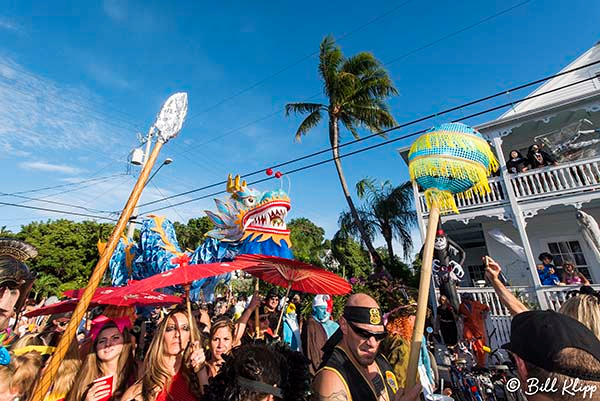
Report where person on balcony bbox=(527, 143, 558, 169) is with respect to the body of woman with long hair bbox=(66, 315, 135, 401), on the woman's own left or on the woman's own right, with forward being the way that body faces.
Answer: on the woman's own left

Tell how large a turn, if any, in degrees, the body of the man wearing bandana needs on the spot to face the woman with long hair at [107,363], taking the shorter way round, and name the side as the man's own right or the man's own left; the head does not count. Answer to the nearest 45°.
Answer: approximately 135° to the man's own right

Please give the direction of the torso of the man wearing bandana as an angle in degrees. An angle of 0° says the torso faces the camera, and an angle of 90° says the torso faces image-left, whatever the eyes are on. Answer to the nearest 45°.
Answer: approximately 315°

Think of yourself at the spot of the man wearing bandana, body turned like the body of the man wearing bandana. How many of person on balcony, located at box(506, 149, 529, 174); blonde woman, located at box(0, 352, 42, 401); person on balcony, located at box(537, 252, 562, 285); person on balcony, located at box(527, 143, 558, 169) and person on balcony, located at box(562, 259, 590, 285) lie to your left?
4

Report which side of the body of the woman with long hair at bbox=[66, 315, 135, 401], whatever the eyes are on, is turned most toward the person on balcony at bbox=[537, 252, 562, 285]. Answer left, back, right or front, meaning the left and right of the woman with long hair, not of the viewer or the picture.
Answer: left
